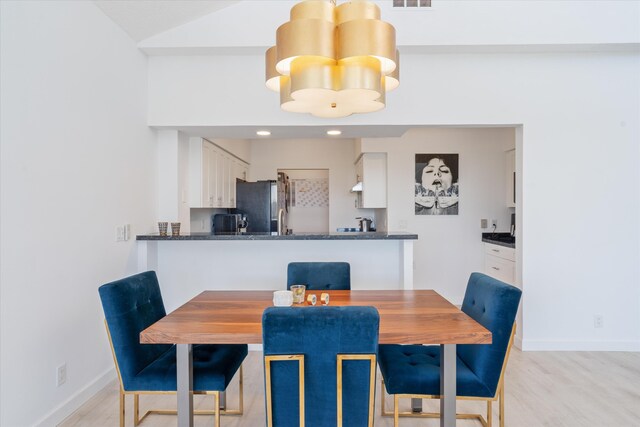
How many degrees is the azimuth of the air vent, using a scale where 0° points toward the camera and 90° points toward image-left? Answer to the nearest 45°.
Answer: approximately 0°

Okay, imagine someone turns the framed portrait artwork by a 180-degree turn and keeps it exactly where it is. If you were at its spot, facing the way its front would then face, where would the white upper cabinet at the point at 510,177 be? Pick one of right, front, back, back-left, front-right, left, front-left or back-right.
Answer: right

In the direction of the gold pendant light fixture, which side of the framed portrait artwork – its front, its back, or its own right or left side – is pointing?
front

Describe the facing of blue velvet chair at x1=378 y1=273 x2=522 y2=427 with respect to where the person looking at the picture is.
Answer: facing to the left of the viewer

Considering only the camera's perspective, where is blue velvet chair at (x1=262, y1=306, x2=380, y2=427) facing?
facing away from the viewer

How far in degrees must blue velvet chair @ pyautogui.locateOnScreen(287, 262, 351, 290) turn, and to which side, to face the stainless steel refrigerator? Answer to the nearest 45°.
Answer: approximately 180°

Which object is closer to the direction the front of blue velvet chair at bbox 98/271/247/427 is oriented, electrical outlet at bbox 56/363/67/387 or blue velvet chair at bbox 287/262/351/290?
the blue velvet chair

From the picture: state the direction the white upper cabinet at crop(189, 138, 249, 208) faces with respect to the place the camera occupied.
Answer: facing to the right of the viewer

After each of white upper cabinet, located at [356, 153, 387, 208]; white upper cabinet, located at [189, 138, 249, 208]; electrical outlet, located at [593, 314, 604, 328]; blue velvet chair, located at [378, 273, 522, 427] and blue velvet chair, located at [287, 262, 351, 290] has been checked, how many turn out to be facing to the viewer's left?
2

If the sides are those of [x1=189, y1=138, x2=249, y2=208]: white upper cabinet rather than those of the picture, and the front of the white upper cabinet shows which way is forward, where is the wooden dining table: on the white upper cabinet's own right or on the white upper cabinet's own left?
on the white upper cabinet's own right

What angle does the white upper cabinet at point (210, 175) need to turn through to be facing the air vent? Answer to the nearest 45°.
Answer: approximately 45° to its right

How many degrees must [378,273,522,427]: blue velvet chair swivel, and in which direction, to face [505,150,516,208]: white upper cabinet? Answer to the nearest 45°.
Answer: approximately 90° to its right

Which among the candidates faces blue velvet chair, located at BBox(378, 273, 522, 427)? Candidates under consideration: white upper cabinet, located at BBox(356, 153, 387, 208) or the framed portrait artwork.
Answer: the framed portrait artwork

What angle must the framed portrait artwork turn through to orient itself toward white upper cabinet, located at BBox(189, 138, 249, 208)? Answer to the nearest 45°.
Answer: approximately 45° to its right
